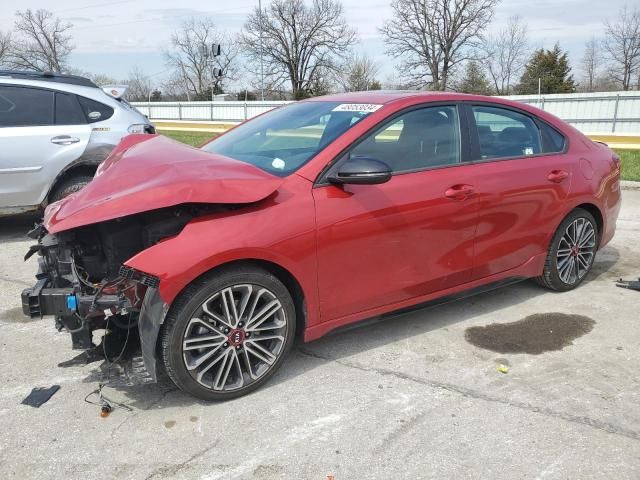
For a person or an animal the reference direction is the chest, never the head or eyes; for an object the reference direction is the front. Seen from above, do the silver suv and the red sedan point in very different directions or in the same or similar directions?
same or similar directions

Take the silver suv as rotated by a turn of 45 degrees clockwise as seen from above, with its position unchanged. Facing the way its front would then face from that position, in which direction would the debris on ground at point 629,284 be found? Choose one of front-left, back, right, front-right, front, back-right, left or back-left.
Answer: back

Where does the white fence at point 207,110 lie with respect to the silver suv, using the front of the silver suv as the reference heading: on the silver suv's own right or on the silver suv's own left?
on the silver suv's own right

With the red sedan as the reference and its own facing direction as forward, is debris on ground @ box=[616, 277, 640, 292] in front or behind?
behind

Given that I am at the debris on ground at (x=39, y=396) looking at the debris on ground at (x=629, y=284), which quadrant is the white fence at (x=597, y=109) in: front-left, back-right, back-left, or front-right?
front-left

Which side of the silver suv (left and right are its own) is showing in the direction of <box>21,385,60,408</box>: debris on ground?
left

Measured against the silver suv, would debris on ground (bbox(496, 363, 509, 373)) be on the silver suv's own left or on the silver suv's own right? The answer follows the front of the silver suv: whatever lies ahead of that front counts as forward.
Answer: on the silver suv's own left

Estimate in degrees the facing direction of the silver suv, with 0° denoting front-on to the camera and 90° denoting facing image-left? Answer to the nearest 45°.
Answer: approximately 90°

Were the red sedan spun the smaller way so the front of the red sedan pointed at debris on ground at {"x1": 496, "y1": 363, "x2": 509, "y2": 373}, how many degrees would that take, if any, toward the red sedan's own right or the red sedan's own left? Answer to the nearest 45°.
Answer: approximately 135° to the red sedan's own left

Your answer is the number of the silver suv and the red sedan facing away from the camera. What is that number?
0

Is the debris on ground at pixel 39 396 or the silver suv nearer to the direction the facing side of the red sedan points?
the debris on ground
